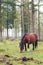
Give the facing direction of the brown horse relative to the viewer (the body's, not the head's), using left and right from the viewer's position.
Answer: facing the viewer and to the left of the viewer
